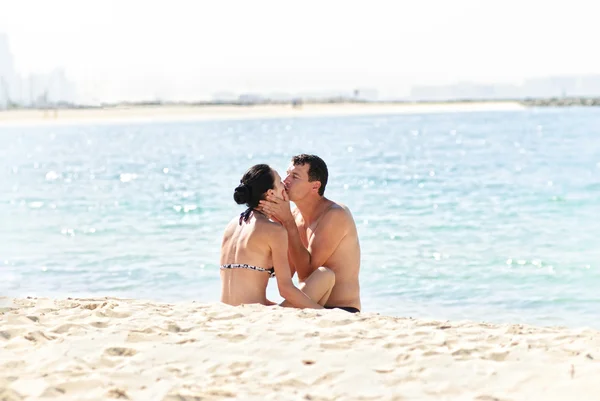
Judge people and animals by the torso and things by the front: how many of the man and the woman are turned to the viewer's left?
1

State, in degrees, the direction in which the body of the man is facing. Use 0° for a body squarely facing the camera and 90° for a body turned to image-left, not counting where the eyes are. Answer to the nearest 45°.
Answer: approximately 90°

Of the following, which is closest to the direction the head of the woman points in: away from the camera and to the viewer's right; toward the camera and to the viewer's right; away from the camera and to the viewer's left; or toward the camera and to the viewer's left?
away from the camera and to the viewer's right

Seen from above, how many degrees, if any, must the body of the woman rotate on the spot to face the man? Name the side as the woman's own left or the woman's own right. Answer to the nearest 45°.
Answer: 0° — they already face them

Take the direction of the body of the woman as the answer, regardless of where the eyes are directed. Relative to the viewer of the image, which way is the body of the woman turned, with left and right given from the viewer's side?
facing away from the viewer and to the right of the viewer
